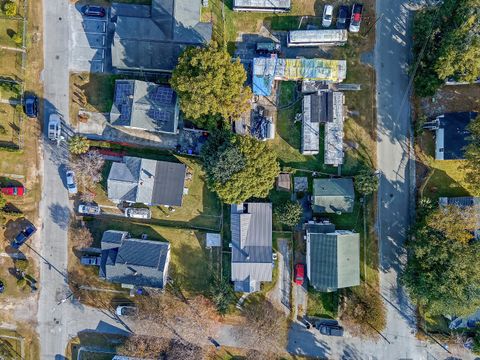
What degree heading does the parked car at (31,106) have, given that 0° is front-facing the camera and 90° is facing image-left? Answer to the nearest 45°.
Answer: approximately 0°

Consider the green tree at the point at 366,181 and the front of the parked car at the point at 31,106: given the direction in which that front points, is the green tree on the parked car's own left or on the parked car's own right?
on the parked car's own left

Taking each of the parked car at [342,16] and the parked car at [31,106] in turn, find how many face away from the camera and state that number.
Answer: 1

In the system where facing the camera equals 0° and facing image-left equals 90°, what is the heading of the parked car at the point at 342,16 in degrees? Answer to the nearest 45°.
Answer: approximately 180°

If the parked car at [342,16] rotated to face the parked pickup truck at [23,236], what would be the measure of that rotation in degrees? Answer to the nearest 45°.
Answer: approximately 45° to its right

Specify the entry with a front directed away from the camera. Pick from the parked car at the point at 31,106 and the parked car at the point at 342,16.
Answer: the parked car at the point at 342,16
